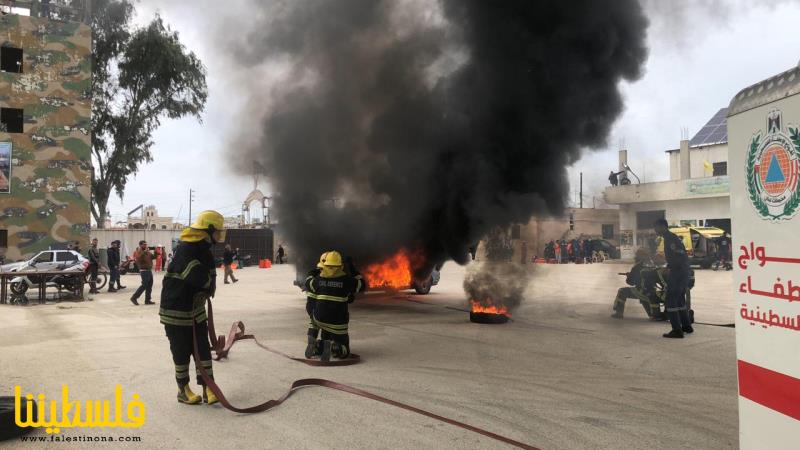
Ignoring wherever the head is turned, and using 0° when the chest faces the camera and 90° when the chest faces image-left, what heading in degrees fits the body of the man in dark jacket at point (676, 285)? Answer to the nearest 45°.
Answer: approximately 90°

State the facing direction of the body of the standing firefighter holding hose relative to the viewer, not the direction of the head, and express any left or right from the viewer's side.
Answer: facing to the right of the viewer

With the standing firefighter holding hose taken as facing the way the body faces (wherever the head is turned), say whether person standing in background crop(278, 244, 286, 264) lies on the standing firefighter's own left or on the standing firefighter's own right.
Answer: on the standing firefighter's own left

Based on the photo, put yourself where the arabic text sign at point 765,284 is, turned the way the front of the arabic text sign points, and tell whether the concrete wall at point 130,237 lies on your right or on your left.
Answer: on your right

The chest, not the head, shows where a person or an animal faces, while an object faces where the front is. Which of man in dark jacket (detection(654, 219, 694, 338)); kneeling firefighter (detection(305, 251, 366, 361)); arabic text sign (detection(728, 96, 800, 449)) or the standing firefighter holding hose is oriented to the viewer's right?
the standing firefighter holding hose

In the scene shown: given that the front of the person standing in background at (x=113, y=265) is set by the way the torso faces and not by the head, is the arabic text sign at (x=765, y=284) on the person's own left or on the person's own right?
on the person's own right

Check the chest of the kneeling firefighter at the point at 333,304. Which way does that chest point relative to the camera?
away from the camera

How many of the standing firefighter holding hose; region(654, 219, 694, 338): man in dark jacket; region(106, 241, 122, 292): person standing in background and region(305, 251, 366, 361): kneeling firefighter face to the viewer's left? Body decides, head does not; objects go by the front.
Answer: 1

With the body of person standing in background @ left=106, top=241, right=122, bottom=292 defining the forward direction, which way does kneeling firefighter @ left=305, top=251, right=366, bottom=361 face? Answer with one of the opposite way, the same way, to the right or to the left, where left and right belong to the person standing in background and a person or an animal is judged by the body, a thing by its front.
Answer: to the left

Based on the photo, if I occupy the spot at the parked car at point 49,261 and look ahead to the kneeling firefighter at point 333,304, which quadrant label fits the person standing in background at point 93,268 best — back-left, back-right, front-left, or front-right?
front-left

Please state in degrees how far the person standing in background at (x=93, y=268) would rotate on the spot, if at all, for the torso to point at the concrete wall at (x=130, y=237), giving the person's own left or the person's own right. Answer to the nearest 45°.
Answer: approximately 90° to the person's own left

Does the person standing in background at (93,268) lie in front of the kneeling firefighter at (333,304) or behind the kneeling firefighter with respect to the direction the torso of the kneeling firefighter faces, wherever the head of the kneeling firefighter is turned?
in front

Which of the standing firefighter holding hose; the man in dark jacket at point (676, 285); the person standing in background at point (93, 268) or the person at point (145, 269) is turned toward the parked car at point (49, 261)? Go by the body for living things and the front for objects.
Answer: the man in dark jacket

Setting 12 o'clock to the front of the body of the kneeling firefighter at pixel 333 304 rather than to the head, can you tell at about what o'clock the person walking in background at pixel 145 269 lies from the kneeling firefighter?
The person walking in background is roughly at 11 o'clock from the kneeling firefighter.

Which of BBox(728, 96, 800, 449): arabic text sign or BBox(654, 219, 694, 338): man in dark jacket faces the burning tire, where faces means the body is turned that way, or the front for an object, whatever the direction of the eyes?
the man in dark jacket

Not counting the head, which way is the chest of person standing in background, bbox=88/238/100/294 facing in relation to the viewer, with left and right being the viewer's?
facing to the right of the viewer
